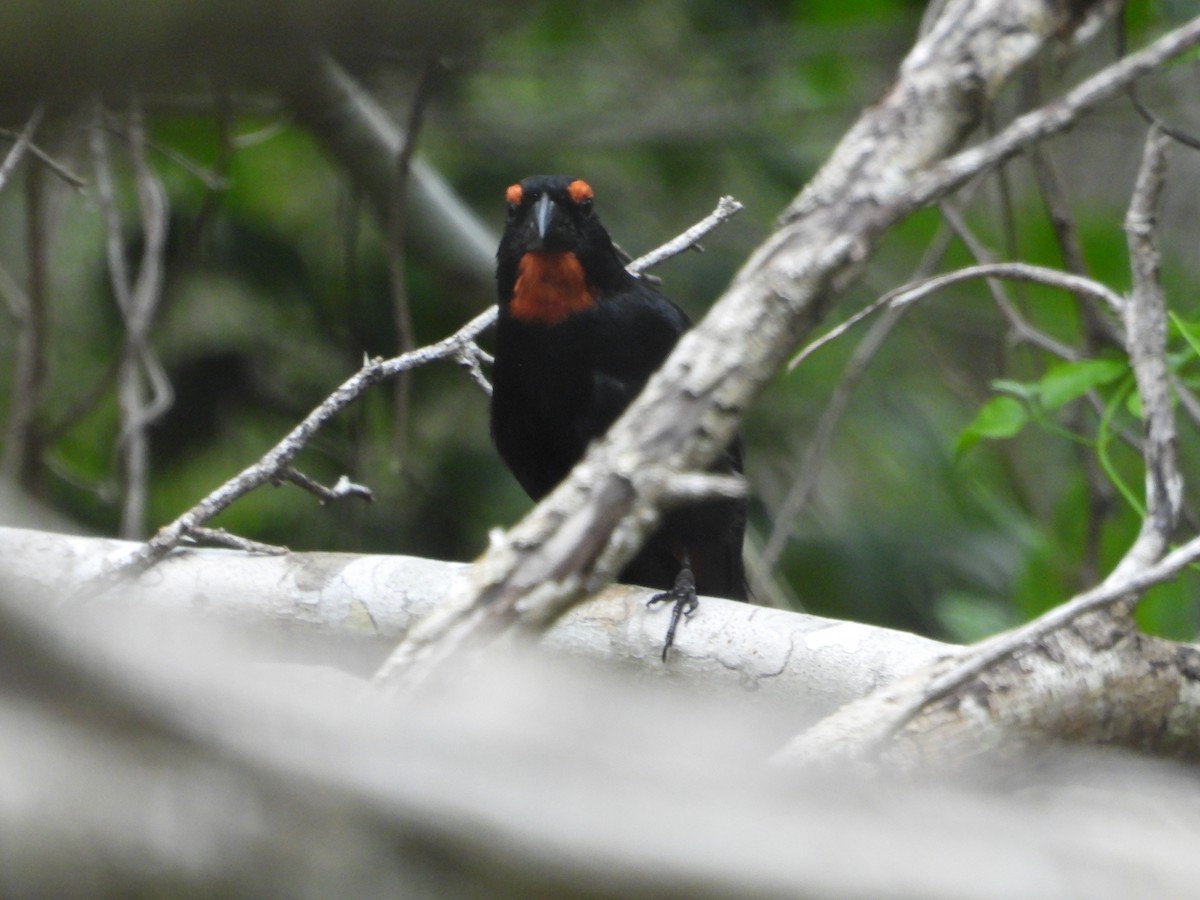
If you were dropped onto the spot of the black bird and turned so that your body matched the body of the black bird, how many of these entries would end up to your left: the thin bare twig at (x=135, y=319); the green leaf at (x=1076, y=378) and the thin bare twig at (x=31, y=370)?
1

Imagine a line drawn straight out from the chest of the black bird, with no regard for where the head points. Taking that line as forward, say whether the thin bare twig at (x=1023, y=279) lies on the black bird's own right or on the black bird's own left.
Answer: on the black bird's own left

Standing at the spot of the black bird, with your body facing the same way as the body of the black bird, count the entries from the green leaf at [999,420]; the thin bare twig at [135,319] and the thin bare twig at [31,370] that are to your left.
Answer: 1

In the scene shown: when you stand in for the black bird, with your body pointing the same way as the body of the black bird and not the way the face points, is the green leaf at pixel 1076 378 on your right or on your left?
on your left

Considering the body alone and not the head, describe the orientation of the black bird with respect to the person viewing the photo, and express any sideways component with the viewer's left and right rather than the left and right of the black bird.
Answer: facing the viewer and to the left of the viewer

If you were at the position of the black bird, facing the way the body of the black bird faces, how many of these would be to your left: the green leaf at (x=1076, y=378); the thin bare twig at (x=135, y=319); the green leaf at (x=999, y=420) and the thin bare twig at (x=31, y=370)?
2

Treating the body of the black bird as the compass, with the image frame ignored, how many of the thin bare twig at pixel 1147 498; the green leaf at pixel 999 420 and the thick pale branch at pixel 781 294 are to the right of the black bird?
0

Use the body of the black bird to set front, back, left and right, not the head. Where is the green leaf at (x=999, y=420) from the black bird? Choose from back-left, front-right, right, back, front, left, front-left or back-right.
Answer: left

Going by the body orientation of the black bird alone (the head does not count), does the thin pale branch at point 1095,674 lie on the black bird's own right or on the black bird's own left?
on the black bird's own left
